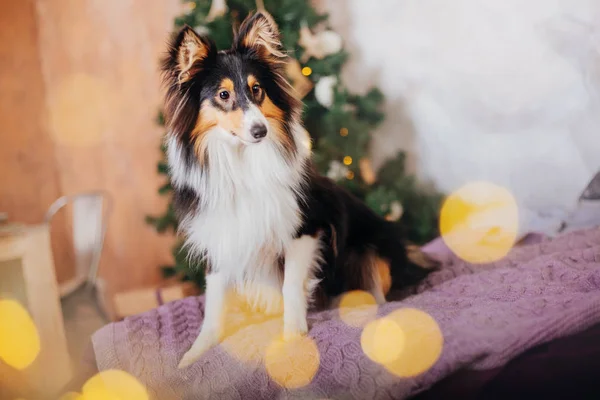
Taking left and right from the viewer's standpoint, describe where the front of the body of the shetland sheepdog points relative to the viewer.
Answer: facing the viewer and to the left of the viewer

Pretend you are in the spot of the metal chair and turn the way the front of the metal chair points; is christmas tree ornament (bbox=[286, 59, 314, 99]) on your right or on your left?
on your left

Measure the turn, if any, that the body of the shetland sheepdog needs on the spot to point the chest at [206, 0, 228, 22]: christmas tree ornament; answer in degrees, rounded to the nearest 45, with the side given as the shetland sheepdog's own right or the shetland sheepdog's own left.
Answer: approximately 135° to the shetland sheepdog's own right

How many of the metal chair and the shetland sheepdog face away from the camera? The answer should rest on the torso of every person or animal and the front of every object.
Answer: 0

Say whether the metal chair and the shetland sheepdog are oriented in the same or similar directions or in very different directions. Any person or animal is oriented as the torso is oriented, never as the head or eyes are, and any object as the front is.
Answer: same or similar directions

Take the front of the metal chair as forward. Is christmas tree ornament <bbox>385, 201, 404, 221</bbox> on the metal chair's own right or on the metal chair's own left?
on the metal chair's own left

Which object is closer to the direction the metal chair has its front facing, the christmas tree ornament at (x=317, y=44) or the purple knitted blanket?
the purple knitted blanket

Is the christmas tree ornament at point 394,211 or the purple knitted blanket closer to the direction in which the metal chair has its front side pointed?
the purple knitted blanket
